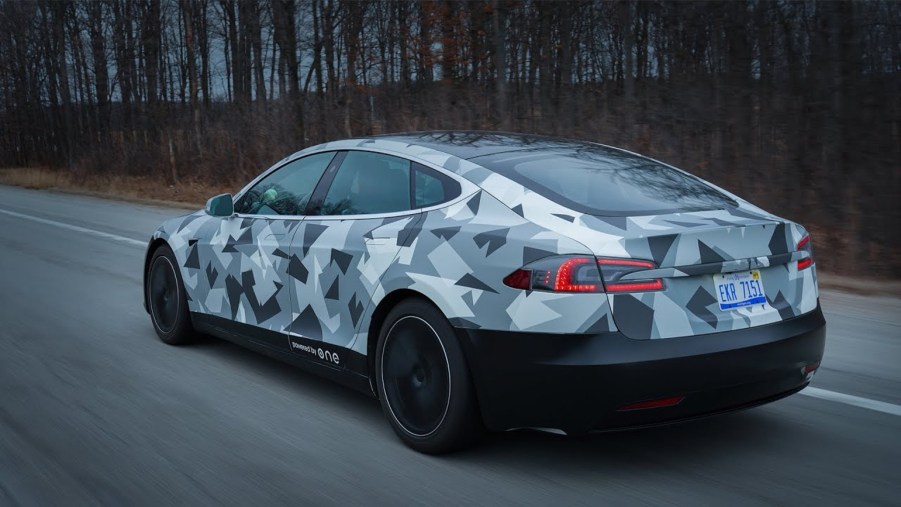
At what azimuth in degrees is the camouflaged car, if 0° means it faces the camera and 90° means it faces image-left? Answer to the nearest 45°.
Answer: approximately 135°
